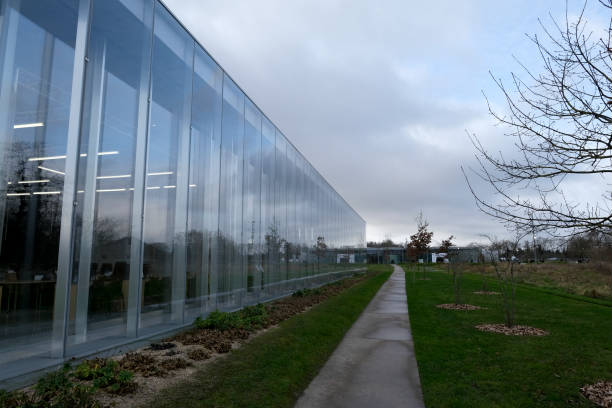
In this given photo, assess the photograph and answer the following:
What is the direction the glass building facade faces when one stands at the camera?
facing the viewer and to the right of the viewer
